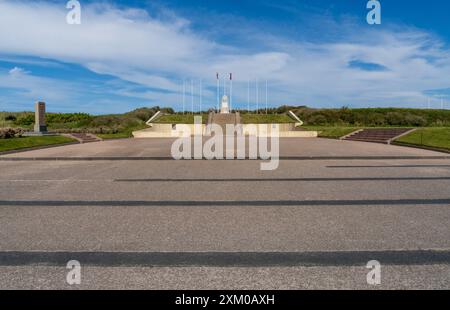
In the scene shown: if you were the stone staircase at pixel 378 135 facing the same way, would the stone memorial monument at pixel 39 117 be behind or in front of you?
in front

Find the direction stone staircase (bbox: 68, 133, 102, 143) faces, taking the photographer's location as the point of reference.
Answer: facing the viewer and to the right of the viewer

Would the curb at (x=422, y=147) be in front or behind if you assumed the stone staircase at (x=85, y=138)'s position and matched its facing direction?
in front

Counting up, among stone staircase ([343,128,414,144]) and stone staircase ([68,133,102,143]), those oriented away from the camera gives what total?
0

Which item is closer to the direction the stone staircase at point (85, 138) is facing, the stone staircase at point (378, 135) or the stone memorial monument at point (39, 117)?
the stone staircase

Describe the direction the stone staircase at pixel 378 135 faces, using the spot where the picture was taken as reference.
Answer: facing the viewer and to the left of the viewer
